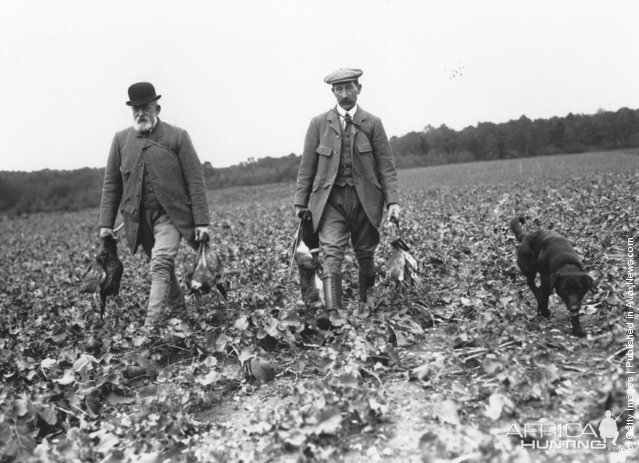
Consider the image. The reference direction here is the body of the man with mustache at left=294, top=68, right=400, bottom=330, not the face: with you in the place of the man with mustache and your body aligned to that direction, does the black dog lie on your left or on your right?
on your left

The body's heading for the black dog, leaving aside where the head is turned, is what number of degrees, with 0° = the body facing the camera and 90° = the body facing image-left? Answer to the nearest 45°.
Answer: approximately 315°

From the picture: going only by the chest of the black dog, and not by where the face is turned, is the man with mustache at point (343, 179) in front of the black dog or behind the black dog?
behind

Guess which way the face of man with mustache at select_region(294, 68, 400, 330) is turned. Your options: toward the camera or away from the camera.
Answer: toward the camera

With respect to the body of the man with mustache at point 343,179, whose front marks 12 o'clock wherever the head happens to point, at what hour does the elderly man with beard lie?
The elderly man with beard is roughly at 3 o'clock from the man with mustache.

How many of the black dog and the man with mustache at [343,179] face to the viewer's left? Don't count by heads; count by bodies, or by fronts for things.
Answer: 0

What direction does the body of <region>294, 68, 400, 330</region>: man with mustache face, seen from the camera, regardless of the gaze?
toward the camera
